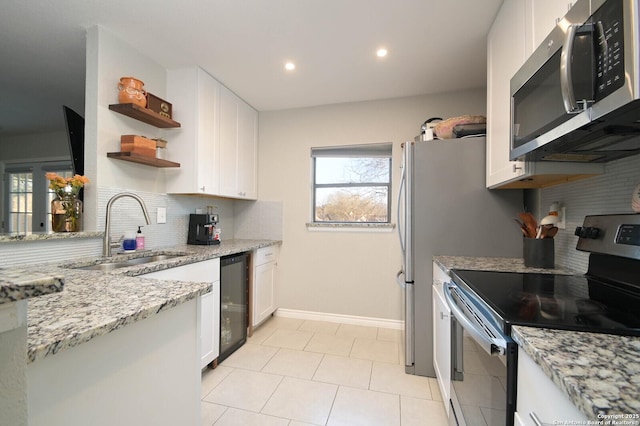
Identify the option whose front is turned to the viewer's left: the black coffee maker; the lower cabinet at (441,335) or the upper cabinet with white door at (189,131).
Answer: the lower cabinet

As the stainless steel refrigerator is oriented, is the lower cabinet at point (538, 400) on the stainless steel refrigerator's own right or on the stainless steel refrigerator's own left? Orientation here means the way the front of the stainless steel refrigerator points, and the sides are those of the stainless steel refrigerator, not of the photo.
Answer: on the stainless steel refrigerator's own left

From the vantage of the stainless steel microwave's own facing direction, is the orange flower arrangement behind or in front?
in front

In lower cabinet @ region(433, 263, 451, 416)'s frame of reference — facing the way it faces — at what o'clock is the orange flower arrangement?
The orange flower arrangement is roughly at 11 o'clock from the lower cabinet.

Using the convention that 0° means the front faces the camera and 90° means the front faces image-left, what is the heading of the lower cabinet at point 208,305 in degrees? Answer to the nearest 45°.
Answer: approximately 315°

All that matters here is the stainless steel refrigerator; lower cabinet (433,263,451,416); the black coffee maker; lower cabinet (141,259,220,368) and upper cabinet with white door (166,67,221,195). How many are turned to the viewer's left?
2

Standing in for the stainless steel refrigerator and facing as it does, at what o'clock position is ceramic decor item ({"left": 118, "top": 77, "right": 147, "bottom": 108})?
The ceramic decor item is roughly at 11 o'clock from the stainless steel refrigerator.

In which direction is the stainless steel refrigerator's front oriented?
to the viewer's left

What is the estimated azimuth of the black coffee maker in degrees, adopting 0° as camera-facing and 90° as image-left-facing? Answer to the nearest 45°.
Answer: approximately 315°
